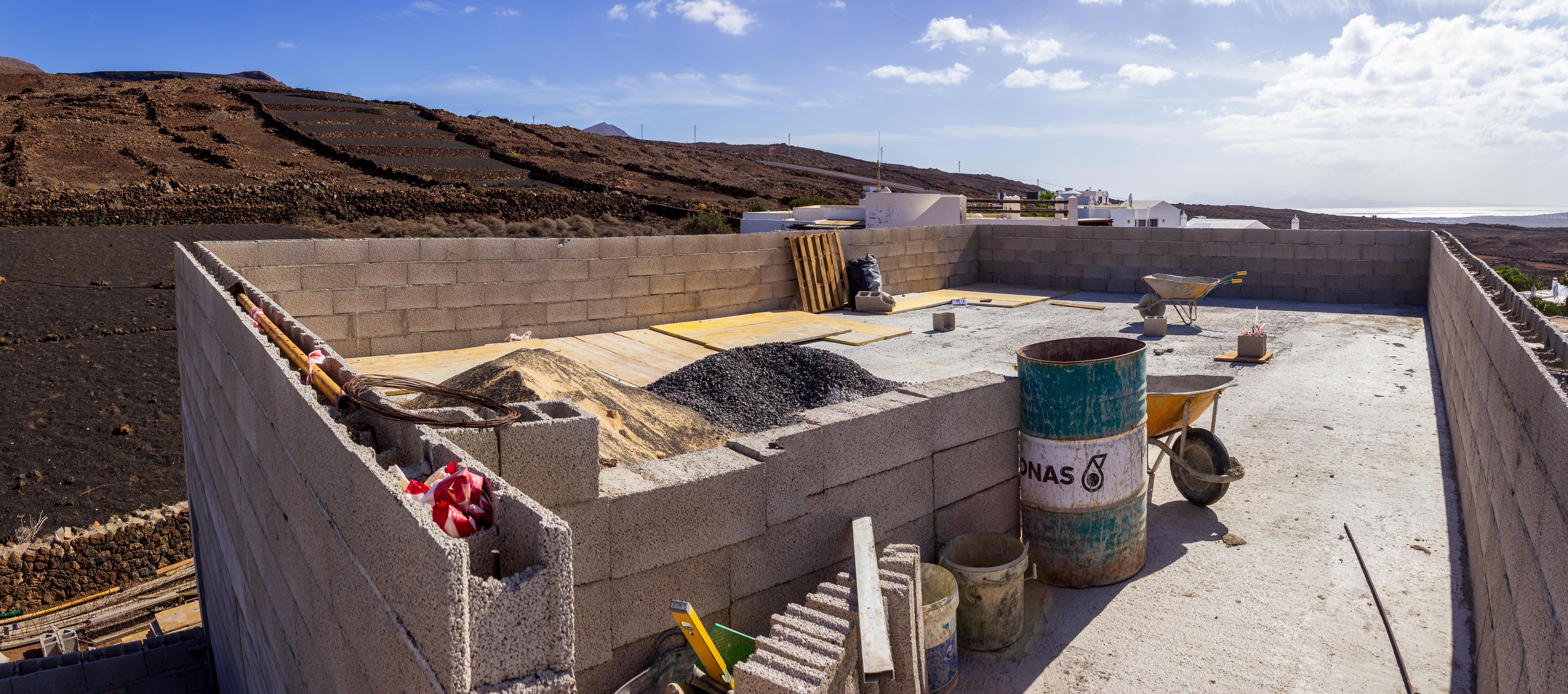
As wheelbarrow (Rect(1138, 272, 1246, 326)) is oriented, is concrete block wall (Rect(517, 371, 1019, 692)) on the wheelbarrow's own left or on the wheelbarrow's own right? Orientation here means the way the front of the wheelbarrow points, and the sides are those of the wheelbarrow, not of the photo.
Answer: on the wheelbarrow's own left

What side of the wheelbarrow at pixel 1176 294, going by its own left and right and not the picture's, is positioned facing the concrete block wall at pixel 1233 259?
right

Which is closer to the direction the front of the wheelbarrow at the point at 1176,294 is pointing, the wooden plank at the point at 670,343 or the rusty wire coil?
the wooden plank

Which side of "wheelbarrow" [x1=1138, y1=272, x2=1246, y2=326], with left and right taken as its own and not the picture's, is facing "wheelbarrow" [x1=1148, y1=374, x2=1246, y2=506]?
left

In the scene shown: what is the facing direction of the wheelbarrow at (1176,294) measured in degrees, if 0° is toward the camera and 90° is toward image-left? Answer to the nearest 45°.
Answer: approximately 90°

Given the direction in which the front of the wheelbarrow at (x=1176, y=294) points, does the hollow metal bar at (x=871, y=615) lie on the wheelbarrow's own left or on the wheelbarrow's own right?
on the wheelbarrow's own left

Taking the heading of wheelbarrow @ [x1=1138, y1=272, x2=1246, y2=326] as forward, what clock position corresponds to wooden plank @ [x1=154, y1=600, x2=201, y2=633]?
The wooden plank is roughly at 11 o'clock from the wheelbarrow.

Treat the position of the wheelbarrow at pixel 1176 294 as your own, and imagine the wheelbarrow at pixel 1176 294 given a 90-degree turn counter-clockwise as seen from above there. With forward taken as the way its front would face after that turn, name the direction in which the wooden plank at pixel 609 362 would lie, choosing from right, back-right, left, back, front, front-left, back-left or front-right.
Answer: front-right

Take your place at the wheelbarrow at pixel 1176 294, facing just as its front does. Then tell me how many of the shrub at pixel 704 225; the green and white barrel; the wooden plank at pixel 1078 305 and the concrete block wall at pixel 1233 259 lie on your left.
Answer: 1

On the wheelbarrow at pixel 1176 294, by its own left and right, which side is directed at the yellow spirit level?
left

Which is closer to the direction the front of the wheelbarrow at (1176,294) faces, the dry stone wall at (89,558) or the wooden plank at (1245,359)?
the dry stone wall

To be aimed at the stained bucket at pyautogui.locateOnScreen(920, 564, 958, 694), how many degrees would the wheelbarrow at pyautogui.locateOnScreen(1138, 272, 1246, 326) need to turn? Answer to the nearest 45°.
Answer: approximately 90° to its left

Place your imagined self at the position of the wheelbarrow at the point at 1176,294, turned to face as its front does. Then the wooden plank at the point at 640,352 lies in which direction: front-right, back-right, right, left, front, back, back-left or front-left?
front-left

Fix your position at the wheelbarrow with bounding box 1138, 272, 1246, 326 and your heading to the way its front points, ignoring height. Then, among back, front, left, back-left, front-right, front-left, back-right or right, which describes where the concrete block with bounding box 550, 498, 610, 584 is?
left

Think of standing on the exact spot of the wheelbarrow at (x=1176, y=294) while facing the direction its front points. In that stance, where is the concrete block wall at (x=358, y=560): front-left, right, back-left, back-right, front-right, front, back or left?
left

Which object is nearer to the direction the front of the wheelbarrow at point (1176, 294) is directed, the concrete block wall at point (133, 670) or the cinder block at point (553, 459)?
the concrete block wall

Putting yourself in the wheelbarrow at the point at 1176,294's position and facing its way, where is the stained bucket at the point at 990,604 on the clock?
The stained bucket is roughly at 9 o'clock from the wheelbarrow.

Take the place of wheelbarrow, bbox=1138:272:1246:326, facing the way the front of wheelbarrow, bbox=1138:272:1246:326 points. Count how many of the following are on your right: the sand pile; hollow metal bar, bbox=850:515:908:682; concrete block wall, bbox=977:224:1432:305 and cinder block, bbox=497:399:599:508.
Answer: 1
